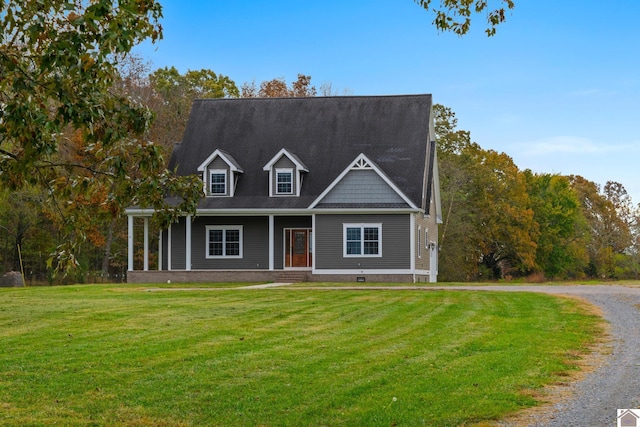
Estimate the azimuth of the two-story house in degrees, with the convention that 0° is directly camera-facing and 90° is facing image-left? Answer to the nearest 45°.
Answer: approximately 0°
